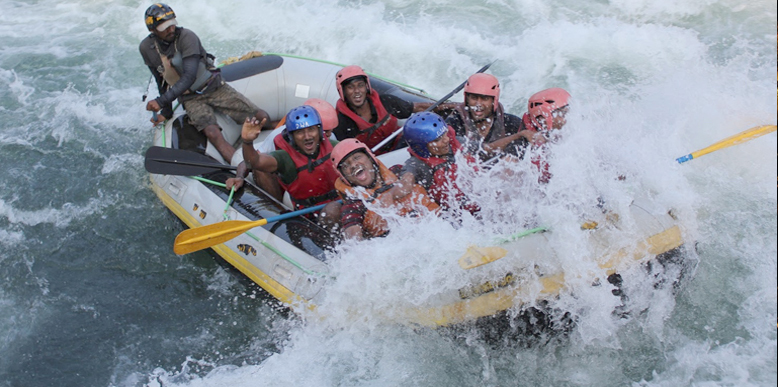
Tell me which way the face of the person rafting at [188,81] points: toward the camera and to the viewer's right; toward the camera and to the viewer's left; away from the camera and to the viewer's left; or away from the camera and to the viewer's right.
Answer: toward the camera and to the viewer's right

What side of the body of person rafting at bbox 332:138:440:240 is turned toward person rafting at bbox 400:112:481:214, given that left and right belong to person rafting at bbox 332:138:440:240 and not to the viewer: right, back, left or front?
left

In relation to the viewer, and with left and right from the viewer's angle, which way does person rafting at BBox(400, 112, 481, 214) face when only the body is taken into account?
facing the viewer and to the right of the viewer

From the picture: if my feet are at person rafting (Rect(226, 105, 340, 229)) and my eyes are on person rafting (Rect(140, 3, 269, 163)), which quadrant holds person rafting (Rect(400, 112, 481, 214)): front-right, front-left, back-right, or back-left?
back-right

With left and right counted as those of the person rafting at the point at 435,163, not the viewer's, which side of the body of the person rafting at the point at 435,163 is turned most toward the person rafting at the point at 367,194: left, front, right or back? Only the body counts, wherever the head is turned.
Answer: right

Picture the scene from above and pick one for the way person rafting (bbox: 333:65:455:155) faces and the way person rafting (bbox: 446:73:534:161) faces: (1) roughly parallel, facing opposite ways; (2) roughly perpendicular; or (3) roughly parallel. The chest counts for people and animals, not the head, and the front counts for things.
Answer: roughly parallel

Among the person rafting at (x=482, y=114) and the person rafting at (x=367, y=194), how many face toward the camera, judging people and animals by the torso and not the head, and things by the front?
2

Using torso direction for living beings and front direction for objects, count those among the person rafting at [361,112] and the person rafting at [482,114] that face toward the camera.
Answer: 2

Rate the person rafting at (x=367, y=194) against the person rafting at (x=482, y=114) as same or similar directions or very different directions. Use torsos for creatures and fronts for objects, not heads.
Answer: same or similar directions

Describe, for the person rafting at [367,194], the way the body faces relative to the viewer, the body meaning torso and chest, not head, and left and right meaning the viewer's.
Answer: facing the viewer

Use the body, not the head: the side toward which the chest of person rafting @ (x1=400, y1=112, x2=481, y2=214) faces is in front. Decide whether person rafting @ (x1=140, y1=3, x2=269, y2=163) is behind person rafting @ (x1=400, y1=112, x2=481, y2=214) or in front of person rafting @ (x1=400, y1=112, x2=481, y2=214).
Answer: behind

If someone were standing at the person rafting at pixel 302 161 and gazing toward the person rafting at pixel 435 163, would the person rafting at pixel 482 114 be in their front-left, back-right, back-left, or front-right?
front-left

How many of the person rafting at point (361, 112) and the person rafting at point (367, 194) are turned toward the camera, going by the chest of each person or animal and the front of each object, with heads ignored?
2

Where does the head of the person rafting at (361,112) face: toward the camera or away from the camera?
toward the camera
